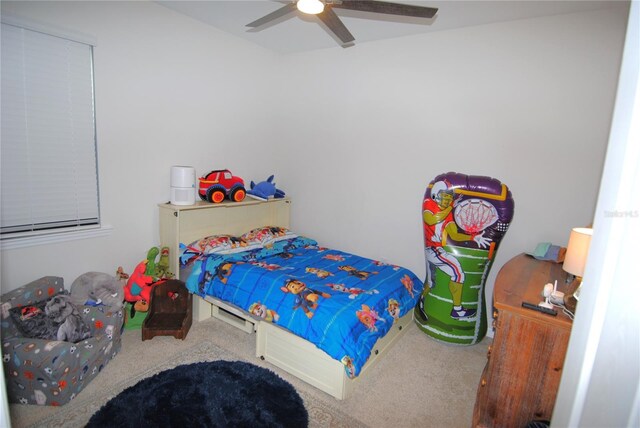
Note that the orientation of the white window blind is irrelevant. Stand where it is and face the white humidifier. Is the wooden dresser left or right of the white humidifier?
right

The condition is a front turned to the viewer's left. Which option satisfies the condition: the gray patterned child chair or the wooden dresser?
the wooden dresser

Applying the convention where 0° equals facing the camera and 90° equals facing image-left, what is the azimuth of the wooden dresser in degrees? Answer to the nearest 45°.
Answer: approximately 90°

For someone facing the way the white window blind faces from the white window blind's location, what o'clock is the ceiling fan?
The ceiling fan is roughly at 12 o'clock from the white window blind.

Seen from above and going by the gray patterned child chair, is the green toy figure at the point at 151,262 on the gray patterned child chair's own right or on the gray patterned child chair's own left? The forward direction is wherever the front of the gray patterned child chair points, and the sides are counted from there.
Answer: on the gray patterned child chair's own left

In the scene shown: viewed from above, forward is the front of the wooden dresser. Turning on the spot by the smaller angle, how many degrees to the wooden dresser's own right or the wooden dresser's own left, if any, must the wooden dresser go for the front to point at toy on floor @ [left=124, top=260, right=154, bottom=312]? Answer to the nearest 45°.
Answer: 0° — it already faces it

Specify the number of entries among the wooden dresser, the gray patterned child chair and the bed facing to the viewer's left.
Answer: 1

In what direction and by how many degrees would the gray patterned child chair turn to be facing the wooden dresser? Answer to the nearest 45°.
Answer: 0° — it already faces it

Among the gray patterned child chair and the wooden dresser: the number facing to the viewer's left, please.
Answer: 1

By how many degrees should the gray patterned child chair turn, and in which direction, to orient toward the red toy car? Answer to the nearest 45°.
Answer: approximately 90° to its left
